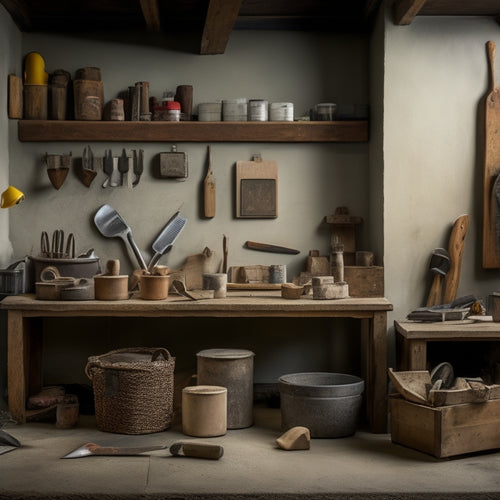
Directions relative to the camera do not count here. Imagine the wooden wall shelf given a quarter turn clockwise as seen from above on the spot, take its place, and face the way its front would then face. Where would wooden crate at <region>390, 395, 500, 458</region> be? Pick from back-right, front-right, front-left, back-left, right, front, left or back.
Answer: back-left

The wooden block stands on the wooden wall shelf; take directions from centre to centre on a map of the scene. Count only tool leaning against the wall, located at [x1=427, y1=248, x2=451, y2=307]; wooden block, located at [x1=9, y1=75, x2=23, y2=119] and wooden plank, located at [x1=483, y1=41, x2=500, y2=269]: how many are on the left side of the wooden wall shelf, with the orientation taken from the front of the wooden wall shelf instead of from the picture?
2

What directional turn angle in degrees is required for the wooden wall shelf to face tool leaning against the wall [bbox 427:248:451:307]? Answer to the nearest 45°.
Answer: approximately 90° to its left

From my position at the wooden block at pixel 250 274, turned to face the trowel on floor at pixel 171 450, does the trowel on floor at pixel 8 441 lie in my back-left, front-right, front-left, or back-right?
front-right

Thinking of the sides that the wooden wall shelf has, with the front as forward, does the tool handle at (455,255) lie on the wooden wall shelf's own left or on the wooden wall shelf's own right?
on the wooden wall shelf's own left

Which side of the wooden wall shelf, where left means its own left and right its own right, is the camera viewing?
front

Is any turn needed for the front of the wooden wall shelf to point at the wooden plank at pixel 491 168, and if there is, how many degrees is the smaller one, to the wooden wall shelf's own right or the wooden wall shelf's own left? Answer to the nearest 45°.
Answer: approximately 90° to the wooden wall shelf's own left

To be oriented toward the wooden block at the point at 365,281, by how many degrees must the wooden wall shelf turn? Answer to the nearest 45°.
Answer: approximately 90° to its left

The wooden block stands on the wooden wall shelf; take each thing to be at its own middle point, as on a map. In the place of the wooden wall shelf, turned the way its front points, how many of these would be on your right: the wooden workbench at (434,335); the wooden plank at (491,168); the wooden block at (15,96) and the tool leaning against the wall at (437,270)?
1

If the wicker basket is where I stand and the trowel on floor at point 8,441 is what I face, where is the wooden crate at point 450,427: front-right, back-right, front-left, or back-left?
back-left
